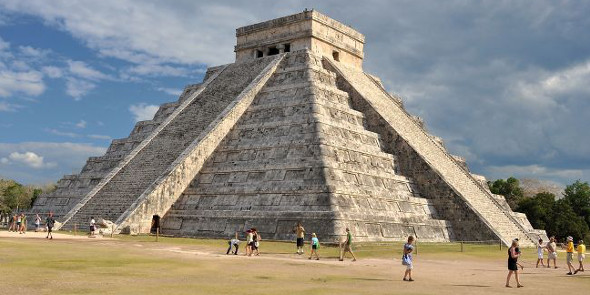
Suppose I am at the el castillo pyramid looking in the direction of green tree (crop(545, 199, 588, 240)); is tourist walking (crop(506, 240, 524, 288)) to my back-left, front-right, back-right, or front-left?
back-right

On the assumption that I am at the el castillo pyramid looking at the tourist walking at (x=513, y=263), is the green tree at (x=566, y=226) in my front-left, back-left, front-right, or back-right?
back-left
